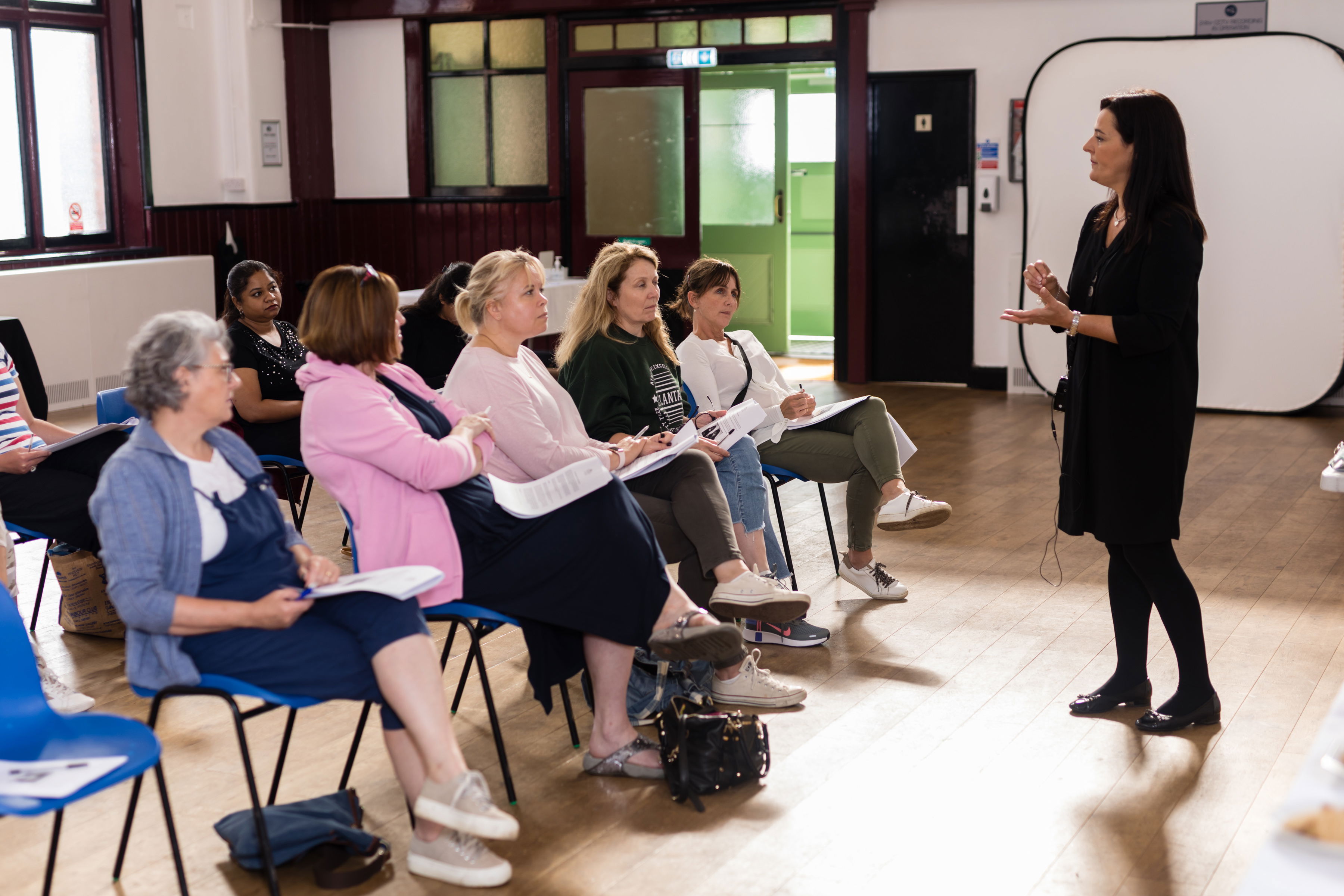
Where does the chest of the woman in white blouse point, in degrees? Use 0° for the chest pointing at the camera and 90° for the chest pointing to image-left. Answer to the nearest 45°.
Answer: approximately 315°

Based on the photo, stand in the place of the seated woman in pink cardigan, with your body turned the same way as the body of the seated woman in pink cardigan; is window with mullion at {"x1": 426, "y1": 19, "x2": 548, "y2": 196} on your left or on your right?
on your left

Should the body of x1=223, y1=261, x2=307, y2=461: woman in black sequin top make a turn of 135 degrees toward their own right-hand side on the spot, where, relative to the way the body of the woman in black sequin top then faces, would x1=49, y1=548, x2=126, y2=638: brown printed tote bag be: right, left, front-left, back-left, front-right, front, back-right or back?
front-left

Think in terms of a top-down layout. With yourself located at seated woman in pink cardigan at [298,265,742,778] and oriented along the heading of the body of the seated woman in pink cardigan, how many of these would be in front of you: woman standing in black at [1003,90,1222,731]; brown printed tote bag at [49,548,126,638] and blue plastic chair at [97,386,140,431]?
1

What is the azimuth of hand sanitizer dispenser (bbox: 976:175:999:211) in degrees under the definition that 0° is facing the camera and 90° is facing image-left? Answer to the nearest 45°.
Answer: approximately 0°

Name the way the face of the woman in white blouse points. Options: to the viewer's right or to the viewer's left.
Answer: to the viewer's right

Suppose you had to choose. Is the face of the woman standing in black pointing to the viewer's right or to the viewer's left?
to the viewer's left

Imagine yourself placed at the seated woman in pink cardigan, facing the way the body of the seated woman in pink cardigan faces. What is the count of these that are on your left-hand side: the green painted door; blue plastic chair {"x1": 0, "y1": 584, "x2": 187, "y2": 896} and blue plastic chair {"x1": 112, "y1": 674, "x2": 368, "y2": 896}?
1

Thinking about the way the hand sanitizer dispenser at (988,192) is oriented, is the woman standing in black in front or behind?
in front

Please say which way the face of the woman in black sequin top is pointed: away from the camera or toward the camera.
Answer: toward the camera

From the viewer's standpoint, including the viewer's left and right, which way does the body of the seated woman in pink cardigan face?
facing to the right of the viewer

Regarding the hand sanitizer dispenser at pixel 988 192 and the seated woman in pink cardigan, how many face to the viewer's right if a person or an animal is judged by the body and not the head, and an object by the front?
1

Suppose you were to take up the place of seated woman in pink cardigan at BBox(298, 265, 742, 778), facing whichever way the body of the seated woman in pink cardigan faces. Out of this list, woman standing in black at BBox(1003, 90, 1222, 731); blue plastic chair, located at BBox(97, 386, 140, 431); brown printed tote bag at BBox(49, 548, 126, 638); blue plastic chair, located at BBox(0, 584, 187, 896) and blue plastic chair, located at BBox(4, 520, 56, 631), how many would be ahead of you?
1

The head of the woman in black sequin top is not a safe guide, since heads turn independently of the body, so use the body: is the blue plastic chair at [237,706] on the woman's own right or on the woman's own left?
on the woman's own right

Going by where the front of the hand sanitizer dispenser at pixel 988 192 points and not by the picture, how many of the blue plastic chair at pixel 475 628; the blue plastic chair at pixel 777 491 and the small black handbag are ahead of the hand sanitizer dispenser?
3

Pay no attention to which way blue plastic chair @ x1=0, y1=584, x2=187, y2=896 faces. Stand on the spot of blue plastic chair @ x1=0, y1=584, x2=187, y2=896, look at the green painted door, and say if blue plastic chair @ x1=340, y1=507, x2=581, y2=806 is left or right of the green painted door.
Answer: right
